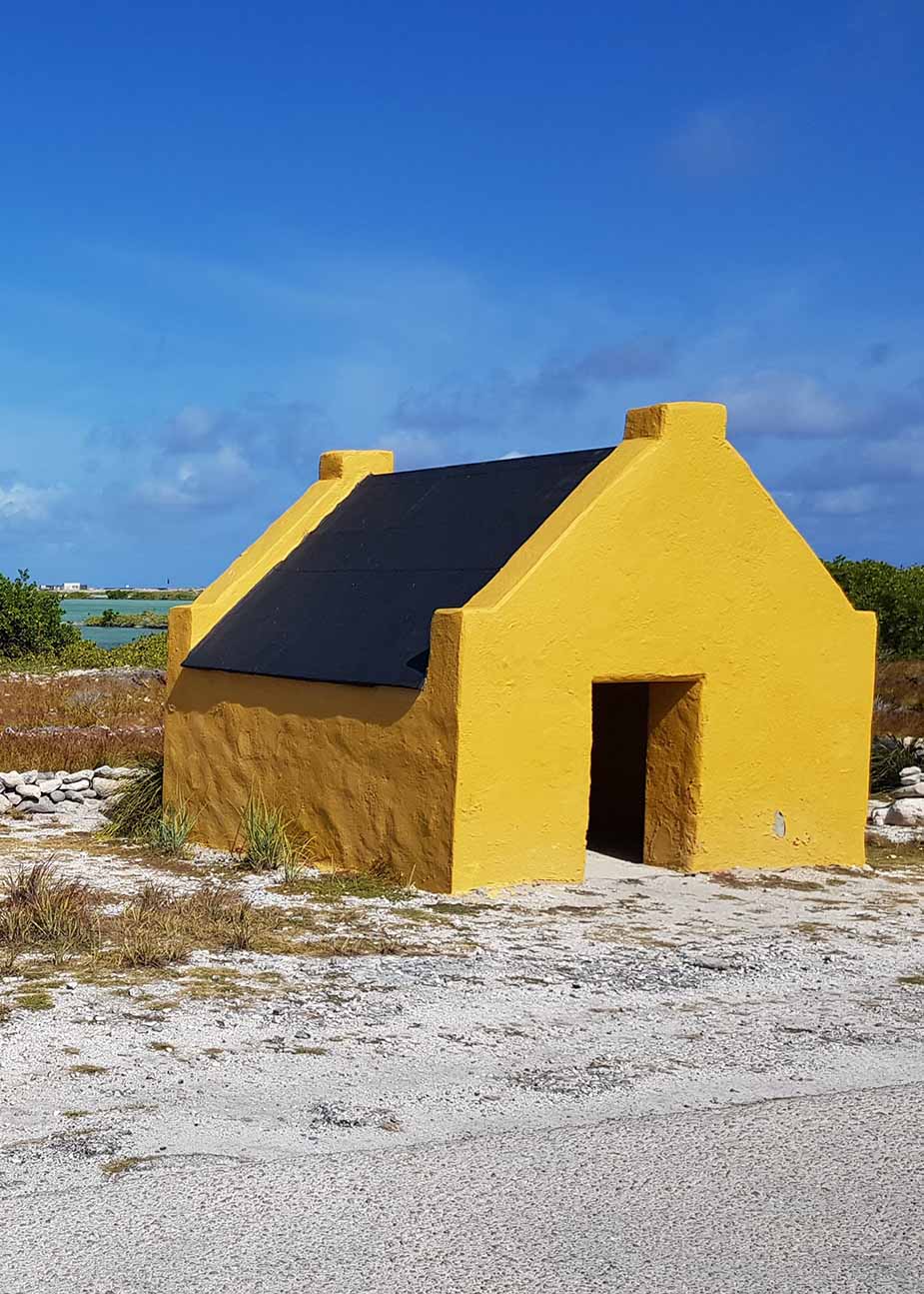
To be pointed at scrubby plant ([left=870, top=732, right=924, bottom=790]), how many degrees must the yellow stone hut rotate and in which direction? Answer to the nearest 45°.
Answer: approximately 90° to its left

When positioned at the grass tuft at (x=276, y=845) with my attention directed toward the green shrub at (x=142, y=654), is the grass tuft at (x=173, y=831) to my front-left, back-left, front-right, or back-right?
front-left

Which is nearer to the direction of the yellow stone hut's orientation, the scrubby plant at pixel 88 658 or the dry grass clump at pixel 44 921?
the dry grass clump

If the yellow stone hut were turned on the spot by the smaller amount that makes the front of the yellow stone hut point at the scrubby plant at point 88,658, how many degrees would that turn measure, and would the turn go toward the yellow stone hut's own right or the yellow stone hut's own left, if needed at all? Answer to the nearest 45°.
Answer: approximately 180°

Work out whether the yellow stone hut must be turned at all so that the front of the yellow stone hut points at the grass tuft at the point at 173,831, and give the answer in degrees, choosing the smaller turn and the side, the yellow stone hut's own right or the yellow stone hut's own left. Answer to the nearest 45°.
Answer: approximately 135° to the yellow stone hut's own right

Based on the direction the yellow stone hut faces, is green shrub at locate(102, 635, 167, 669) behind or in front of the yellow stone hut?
behind

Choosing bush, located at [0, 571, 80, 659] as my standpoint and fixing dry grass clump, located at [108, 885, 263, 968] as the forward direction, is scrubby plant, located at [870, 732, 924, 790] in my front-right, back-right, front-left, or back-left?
front-left

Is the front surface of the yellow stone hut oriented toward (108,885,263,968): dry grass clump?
no

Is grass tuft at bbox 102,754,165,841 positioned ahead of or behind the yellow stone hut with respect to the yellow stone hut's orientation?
behind

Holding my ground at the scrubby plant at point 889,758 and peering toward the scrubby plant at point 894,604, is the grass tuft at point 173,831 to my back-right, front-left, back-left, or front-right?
back-left

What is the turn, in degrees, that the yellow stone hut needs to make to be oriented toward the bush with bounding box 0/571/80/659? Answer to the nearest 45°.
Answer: approximately 180°

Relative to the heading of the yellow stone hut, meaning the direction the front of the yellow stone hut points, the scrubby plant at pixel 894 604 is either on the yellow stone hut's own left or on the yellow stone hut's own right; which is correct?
on the yellow stone hut's own left

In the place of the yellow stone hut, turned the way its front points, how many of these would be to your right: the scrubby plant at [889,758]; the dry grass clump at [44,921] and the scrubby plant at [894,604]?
1

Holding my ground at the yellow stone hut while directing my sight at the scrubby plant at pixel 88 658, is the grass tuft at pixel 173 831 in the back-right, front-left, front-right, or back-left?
front-left

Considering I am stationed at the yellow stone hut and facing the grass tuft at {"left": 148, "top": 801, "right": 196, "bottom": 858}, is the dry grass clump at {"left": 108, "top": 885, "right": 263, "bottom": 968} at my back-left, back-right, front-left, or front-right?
front-left
